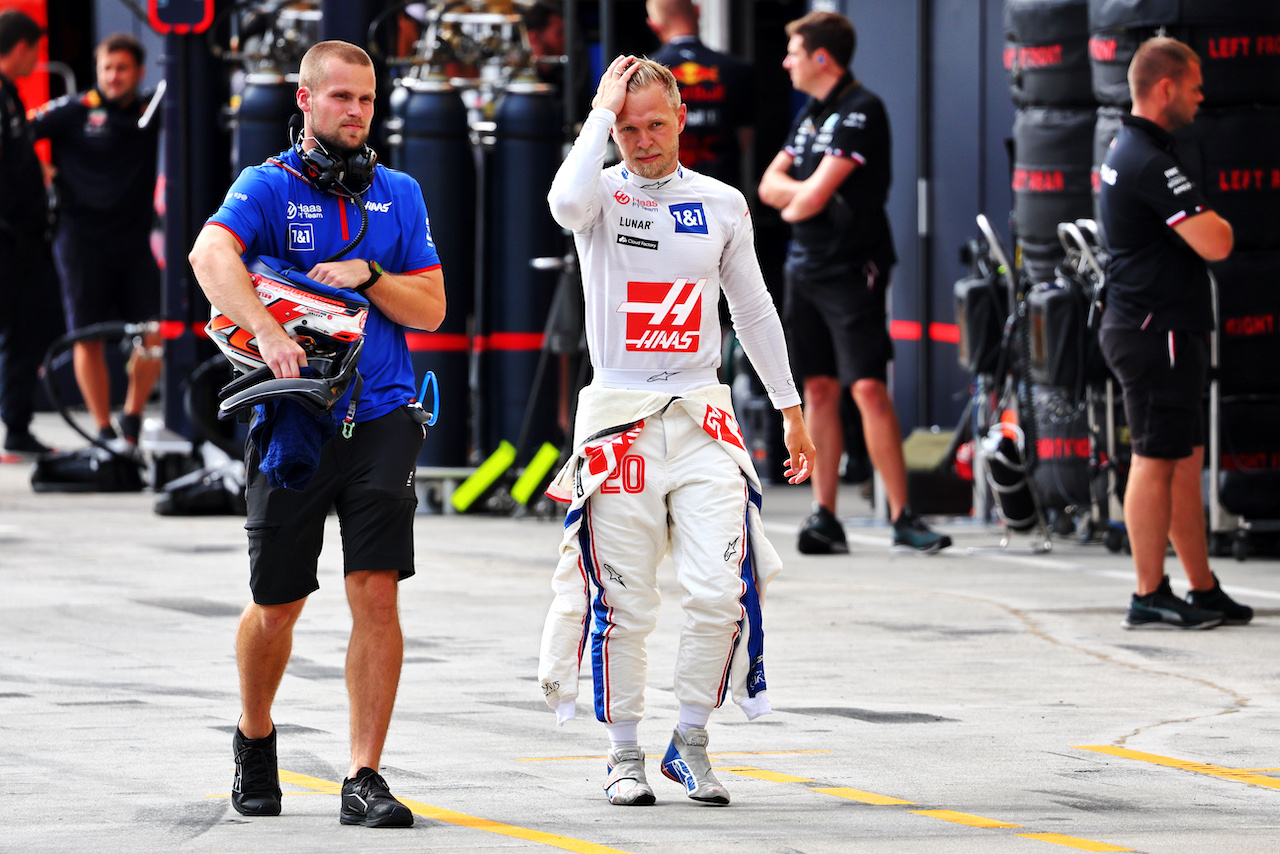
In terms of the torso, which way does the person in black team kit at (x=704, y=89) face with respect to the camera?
away from the camera

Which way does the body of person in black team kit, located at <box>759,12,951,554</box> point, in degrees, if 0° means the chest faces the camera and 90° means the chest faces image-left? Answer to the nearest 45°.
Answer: approximately 45°

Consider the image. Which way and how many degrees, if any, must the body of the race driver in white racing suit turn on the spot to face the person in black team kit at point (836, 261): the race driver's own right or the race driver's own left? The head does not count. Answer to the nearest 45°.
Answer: approximately 180°

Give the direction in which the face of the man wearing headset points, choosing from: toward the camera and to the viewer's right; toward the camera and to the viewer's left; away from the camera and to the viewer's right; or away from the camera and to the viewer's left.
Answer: toward the camera and to the viewer's right

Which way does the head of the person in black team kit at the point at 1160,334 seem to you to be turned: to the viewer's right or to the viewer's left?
to the viewer's right
